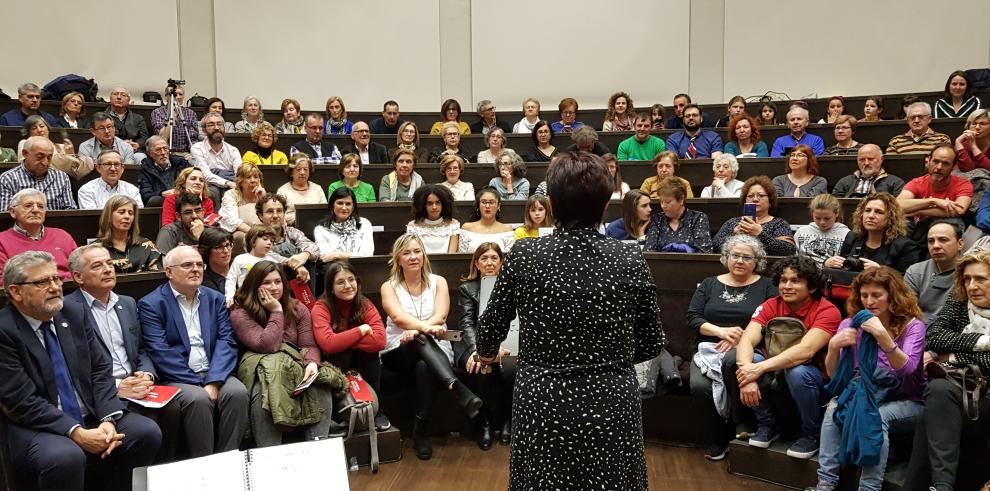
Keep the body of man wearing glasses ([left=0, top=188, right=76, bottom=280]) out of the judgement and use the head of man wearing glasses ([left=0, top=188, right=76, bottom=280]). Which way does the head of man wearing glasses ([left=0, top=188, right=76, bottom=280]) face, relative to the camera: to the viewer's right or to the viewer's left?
to the viewer's right

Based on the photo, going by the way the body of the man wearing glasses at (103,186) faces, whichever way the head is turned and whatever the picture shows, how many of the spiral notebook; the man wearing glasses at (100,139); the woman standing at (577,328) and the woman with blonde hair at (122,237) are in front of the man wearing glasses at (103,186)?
3

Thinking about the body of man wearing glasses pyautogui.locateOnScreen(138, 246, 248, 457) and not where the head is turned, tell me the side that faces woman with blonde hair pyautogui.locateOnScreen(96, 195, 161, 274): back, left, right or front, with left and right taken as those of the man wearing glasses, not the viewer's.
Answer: back

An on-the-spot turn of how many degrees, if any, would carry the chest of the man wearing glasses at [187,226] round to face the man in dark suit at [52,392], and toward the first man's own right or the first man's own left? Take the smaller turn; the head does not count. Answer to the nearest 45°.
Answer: approximately 45° to the first man's own right

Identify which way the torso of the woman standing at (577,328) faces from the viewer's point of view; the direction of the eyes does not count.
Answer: away from the camera

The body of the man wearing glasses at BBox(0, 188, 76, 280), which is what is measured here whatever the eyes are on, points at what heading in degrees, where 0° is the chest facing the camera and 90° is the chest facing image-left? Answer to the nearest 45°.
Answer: approximately 315°
